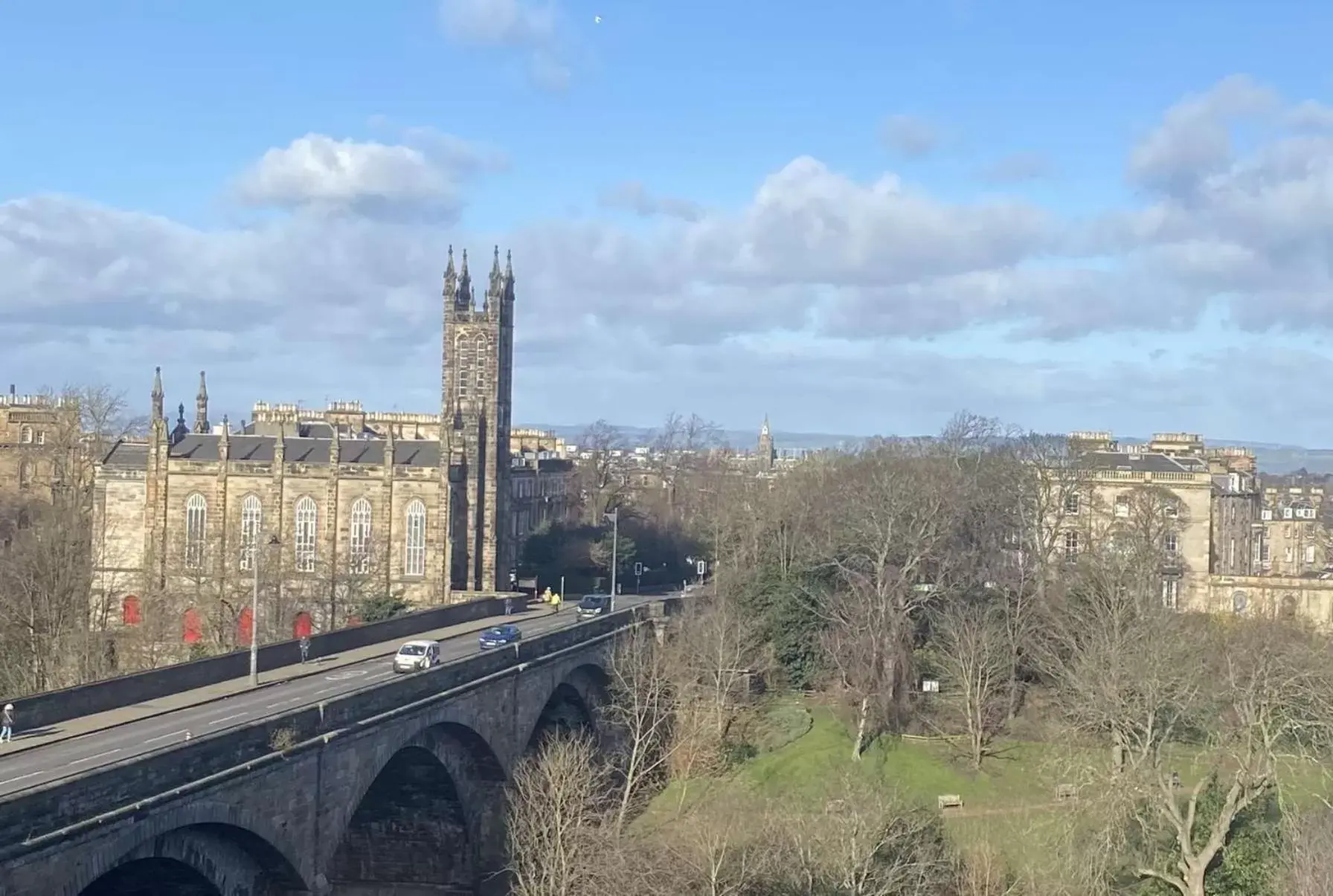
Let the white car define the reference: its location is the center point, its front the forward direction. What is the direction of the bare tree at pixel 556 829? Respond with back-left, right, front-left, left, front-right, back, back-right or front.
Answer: left

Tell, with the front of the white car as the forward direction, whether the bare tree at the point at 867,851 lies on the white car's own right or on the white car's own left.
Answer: on the white car's own left

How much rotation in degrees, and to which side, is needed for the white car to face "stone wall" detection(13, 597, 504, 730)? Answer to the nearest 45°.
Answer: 0° — it already faces it

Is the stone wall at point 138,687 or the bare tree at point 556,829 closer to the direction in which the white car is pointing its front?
the stone wall
